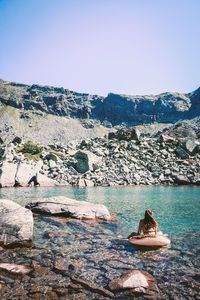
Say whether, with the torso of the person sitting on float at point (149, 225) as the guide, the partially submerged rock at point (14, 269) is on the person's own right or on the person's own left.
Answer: on the person's own left

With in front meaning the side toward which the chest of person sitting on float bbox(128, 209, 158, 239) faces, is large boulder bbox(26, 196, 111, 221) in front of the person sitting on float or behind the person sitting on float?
in front

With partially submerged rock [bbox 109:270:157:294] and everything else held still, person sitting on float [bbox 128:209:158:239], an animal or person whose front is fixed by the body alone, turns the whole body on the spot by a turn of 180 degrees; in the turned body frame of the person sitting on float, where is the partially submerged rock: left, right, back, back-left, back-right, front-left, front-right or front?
front-right

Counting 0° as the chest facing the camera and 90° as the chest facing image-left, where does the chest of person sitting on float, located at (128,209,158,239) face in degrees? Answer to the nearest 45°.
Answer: approximately 135°

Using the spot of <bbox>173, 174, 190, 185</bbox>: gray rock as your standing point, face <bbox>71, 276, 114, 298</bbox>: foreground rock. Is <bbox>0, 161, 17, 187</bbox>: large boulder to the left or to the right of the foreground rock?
right

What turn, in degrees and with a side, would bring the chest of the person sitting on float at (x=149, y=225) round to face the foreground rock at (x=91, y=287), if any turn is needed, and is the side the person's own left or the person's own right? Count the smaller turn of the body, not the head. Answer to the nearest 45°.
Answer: approximately 135° to the person's own left

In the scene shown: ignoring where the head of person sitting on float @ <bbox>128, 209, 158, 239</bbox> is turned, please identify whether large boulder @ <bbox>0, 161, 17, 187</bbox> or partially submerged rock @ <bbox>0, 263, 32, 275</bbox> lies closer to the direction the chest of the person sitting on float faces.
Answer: the large boulder
